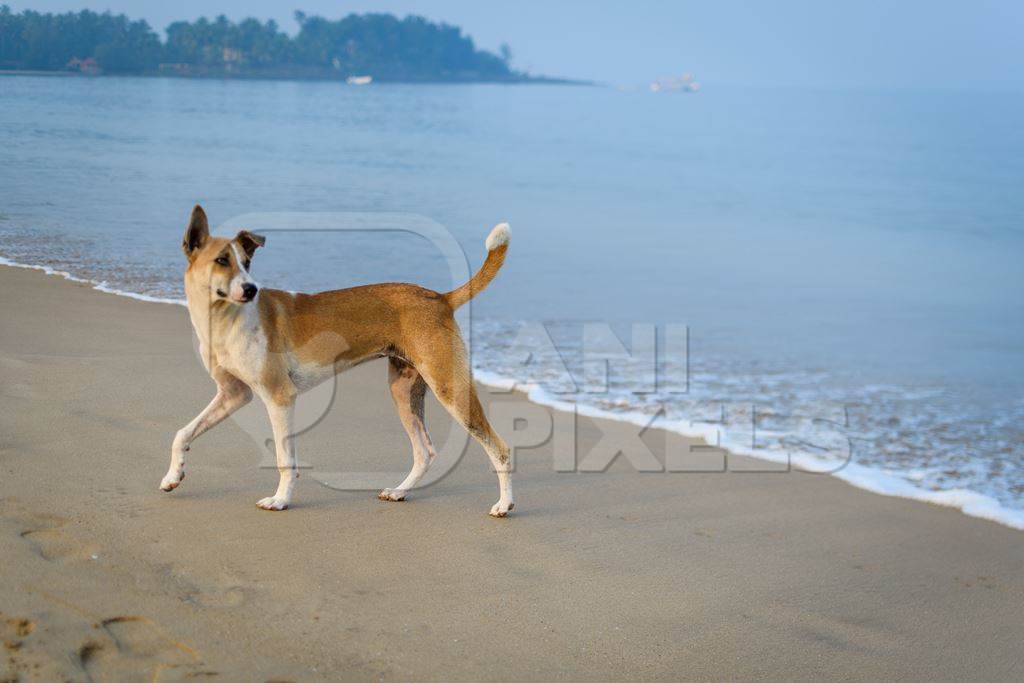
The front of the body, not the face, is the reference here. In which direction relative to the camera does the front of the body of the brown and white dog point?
to the viewer's left
